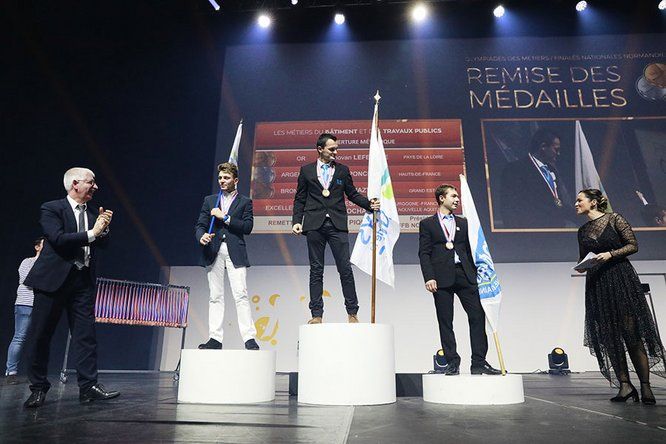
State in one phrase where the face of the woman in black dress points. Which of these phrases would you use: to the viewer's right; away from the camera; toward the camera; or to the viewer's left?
to the viewer's left

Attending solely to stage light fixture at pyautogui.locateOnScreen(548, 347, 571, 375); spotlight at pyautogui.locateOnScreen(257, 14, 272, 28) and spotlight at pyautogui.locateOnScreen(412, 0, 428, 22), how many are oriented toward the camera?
3

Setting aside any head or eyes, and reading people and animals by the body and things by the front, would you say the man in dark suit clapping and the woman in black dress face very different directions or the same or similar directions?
very different directions

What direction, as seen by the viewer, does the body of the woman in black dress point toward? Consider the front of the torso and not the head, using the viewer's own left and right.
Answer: facing the viewer and to the left of the viewer

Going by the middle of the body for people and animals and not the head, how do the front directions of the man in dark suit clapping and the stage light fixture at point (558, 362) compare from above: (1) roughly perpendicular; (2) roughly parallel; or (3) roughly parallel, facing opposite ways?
roughly perpendicular

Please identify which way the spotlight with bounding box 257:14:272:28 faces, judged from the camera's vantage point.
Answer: facing the viewer

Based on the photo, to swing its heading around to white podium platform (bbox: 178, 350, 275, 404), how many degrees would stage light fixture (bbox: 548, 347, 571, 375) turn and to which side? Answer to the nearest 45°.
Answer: approximately 45° to its right

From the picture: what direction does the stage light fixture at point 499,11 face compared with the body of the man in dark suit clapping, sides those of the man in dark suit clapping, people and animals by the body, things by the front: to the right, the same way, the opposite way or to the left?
to the right

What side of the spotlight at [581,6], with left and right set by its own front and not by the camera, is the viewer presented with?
front

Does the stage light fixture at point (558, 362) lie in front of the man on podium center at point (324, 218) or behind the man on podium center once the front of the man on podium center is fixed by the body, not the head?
behind
